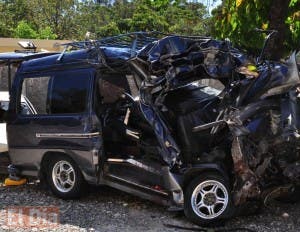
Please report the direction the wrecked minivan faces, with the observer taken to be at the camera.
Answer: facing the viewer and to the right of the viewer

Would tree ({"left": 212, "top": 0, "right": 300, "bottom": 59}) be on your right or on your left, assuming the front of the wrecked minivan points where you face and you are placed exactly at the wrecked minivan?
on your left
